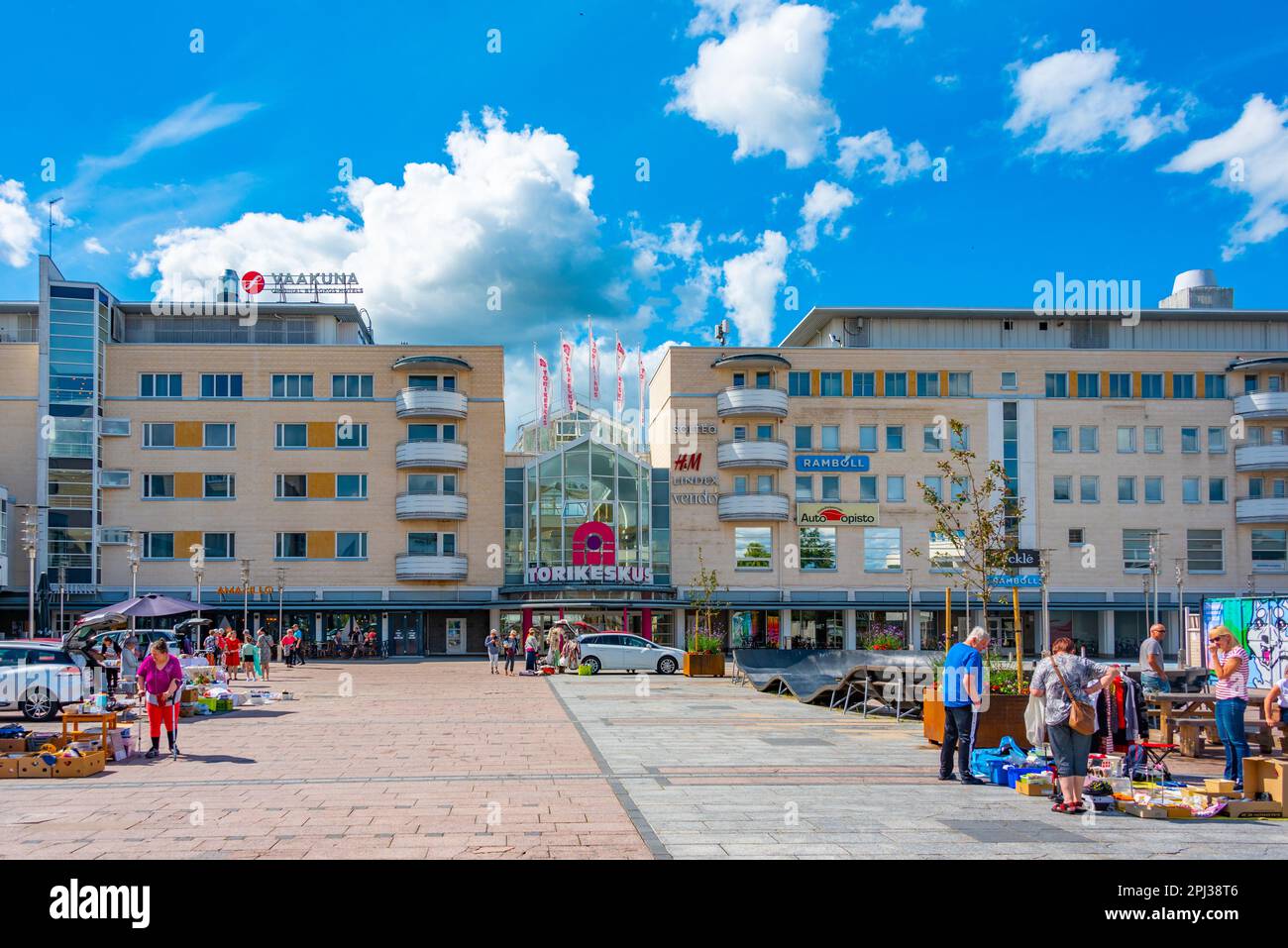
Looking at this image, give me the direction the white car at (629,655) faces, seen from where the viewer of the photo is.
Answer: facing to the right of the viewer

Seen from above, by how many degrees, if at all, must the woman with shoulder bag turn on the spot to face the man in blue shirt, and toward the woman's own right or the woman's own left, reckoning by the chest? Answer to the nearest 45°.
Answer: approximately 45° to the woman's own left

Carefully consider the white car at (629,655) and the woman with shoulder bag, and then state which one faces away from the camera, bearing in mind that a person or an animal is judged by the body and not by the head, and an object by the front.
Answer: the woman with shoulder bag

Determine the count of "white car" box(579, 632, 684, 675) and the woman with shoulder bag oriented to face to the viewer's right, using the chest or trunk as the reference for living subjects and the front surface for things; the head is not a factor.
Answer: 1

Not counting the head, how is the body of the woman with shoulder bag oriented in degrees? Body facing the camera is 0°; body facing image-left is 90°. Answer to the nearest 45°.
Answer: approximately 180°

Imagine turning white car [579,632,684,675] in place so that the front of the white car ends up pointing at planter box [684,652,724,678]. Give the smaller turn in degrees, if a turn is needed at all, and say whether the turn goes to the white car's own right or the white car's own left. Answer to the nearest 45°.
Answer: approximately 45° to the white car's own right

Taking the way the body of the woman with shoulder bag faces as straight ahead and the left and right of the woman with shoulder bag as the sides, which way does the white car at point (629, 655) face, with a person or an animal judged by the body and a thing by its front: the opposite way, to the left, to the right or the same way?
to the right
